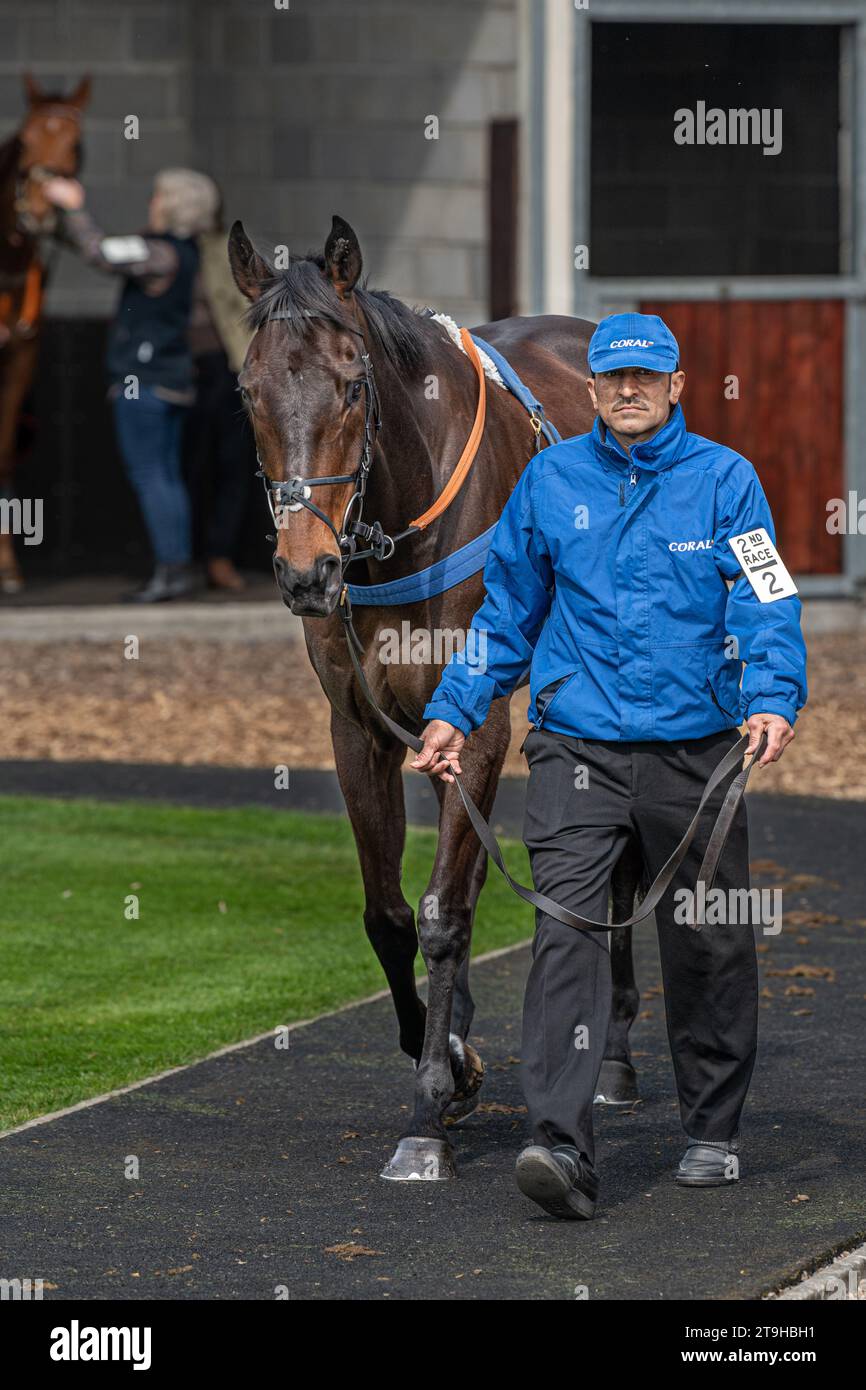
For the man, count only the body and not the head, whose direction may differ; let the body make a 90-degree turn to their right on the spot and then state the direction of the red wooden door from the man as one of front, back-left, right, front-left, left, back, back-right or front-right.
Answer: right

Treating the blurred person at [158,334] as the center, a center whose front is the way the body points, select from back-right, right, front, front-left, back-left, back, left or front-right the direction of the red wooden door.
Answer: back

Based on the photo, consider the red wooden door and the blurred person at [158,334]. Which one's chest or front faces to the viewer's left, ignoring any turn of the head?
the blurred person

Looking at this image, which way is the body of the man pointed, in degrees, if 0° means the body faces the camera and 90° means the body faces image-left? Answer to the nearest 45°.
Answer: approximately 0°

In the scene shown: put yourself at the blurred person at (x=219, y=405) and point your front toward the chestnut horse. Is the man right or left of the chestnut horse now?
left

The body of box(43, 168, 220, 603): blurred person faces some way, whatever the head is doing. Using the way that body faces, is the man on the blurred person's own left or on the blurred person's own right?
on the blurred person's own left

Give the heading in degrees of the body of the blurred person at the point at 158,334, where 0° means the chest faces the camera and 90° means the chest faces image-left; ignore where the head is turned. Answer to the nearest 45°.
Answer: approximately 90°

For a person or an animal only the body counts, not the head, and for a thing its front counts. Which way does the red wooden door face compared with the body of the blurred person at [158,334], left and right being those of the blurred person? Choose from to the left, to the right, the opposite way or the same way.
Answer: to the left

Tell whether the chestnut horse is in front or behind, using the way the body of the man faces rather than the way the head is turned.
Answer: behind
